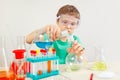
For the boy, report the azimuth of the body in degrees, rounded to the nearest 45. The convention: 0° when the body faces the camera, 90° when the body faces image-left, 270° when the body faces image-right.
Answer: approximately 0°
